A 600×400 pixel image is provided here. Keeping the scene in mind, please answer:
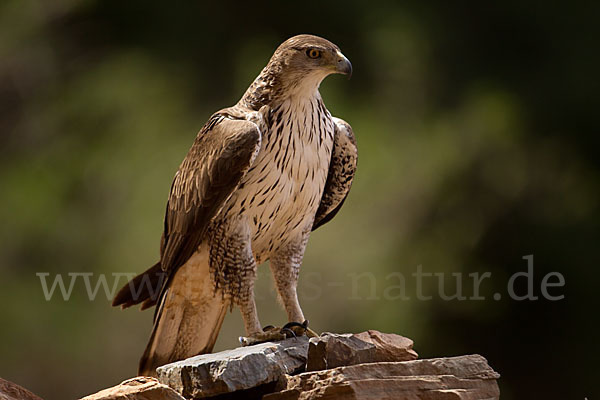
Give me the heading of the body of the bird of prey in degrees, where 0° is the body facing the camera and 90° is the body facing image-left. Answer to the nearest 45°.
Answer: approximately 315°

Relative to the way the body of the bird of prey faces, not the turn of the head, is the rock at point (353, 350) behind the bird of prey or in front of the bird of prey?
in front

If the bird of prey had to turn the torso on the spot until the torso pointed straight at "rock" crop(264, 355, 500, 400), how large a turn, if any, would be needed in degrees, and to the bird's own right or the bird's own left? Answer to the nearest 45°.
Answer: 0° — it already faces it

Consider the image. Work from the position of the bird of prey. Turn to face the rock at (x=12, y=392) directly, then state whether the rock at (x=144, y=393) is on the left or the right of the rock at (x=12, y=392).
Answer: left

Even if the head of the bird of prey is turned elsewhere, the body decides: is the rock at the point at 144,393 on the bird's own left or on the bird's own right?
on the bird's own right
